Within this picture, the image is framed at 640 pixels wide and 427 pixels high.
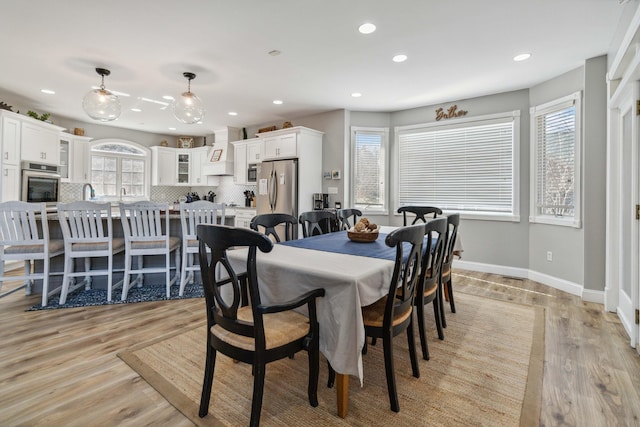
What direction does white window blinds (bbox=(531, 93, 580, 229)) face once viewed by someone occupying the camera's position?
facing the viewer and to the left of the viewer

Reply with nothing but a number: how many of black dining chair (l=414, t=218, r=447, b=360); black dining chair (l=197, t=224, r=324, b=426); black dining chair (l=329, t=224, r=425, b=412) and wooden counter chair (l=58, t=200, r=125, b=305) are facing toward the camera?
0

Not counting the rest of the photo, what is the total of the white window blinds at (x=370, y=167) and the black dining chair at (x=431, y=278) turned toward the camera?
1

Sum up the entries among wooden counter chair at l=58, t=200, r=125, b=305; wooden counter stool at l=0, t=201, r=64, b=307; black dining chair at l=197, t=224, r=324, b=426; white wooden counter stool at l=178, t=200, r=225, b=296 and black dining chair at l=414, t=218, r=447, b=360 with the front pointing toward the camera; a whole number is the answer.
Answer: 0

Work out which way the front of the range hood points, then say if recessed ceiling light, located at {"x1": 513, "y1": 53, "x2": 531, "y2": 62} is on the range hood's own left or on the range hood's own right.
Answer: on the range hood's own left

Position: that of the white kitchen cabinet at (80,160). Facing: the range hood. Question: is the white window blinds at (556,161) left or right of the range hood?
right

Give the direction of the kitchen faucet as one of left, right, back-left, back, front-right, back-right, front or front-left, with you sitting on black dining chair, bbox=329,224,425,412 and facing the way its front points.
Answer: front

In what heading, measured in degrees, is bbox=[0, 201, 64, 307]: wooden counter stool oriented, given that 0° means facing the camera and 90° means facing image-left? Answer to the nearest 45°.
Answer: approximately 225°

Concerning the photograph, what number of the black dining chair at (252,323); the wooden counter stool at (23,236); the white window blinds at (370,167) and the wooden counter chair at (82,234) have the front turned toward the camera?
1

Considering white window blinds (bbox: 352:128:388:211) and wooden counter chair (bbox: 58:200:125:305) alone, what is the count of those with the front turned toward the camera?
1

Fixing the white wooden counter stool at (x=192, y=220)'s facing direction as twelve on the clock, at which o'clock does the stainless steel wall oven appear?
The stainless steel wall oven is roughly at 9 o'clock from the white wooden counter stool.

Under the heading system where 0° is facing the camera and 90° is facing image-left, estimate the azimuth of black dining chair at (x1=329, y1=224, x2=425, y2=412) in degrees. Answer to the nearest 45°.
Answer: approximately 135°

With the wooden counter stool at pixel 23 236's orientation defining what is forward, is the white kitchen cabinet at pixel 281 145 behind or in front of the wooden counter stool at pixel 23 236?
in front

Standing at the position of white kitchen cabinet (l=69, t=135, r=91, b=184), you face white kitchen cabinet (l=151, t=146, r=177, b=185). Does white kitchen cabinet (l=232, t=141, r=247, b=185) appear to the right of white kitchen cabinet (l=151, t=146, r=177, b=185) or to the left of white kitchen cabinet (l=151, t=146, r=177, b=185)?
right
